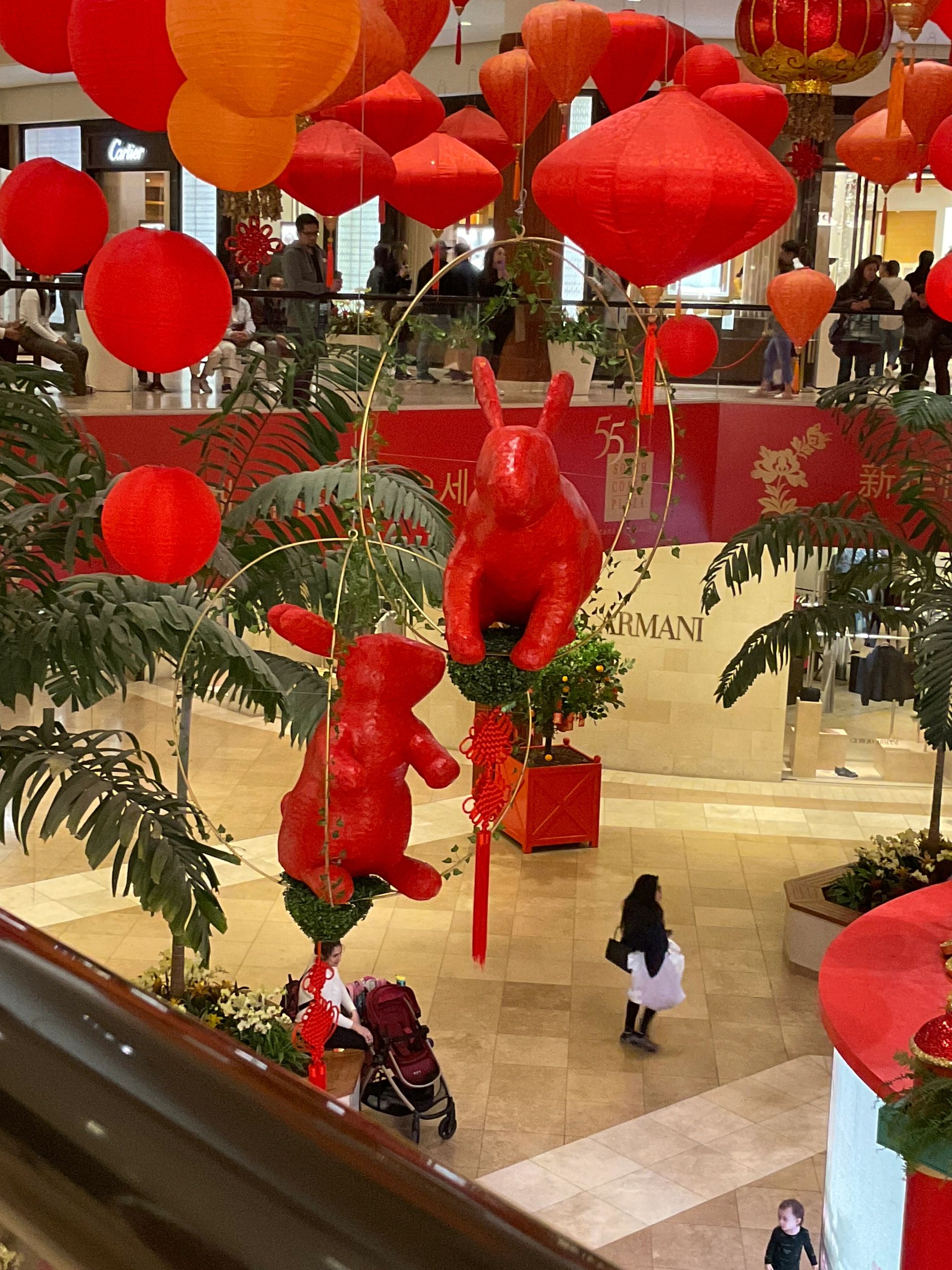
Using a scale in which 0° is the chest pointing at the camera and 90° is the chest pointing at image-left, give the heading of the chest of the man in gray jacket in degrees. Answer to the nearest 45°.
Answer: approximately 315°

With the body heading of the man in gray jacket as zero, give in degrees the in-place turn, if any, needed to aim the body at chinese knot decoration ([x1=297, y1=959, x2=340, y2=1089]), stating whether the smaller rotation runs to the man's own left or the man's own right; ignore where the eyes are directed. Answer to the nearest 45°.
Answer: approximately 45° to the man's own right

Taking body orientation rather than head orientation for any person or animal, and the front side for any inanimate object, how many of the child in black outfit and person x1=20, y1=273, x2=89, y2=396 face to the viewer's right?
1

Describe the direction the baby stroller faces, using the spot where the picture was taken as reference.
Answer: facing the viewer and to the right of the viewer

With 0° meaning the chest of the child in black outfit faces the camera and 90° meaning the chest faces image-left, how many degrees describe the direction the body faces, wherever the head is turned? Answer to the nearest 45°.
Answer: approximately 45°

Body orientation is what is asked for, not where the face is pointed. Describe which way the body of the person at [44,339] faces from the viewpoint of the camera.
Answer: to the viewer's right
